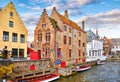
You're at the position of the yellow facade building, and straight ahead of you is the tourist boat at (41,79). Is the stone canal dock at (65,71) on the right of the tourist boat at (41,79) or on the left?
left

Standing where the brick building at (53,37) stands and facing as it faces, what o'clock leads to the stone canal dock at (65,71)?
The stone canal dock is roughly at 10 o'clock from the brick building.

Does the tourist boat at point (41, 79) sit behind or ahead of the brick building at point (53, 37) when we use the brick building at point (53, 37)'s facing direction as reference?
ahead

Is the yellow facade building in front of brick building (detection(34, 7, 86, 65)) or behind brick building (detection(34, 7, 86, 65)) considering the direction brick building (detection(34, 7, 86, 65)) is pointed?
in front

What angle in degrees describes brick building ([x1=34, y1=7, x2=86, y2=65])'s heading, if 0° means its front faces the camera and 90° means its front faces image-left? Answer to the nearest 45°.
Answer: approximately 45°

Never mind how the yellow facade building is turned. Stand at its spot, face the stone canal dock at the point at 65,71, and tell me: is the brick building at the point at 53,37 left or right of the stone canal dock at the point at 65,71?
left
